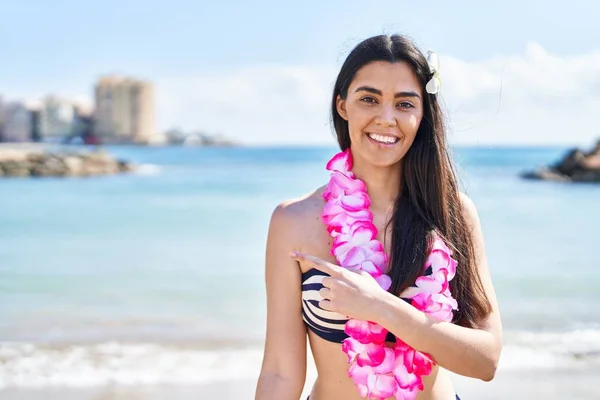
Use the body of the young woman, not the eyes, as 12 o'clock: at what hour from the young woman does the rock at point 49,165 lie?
The rock is roughly at 5 o'clock from the young woman.

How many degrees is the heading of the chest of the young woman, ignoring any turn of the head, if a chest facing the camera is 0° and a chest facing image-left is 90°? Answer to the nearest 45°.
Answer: approximately 0°

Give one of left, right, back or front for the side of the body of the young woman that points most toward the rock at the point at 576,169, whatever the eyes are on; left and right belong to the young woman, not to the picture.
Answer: back
